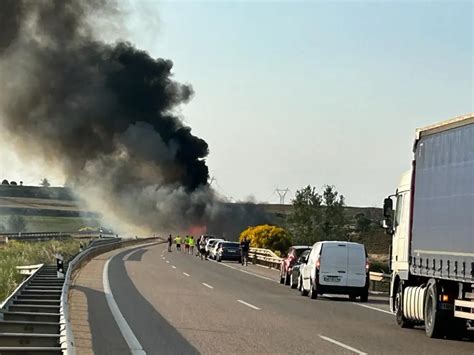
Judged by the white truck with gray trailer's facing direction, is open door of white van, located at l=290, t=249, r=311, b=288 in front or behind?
in front

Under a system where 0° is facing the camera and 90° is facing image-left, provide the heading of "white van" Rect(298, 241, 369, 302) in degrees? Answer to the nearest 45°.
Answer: approximately 180°

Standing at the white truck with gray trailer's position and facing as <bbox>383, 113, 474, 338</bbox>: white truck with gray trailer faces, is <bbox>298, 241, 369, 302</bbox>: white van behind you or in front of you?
in front

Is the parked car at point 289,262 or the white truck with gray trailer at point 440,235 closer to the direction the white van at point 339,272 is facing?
the parked car

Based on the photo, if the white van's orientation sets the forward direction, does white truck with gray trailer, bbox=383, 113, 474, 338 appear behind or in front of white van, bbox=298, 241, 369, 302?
behind

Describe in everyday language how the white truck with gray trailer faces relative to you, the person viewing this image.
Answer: facing away from the viewer and to the left of the viewer

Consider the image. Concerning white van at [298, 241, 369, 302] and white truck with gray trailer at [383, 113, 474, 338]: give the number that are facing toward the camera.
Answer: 0
